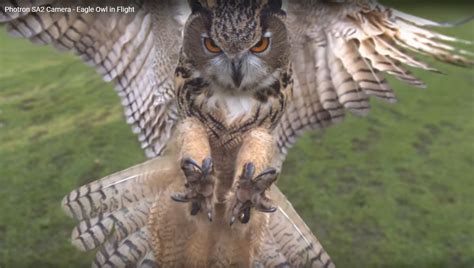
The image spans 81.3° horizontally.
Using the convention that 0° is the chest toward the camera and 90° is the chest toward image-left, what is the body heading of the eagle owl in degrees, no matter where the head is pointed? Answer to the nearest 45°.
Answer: approximately 0°
